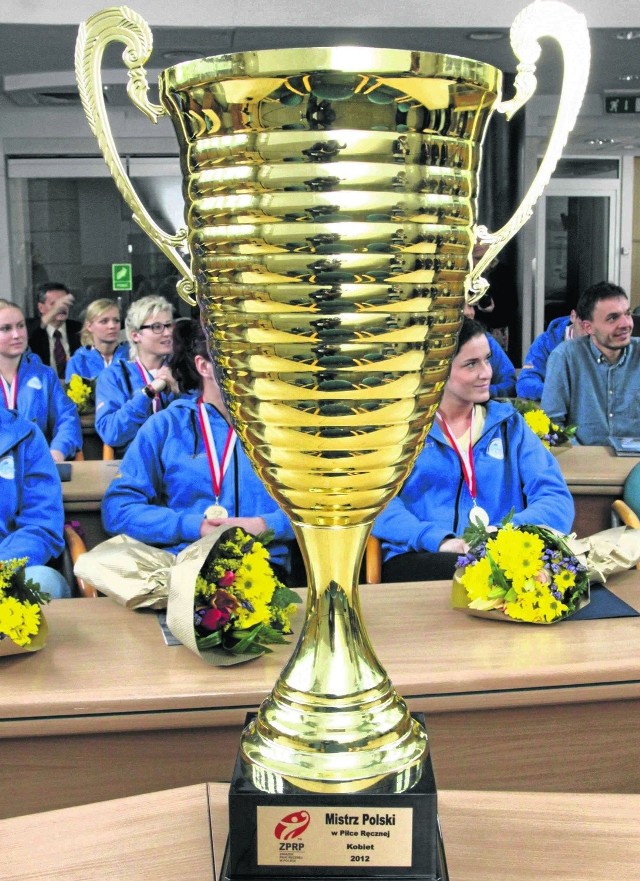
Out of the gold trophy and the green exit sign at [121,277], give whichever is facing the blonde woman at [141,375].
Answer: the green exit sign

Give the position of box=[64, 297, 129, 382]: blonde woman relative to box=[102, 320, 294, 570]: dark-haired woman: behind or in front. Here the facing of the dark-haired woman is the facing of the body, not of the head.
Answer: behind

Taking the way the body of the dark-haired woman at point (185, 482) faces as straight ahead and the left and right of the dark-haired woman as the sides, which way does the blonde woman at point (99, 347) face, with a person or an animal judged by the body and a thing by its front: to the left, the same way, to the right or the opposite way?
the same way

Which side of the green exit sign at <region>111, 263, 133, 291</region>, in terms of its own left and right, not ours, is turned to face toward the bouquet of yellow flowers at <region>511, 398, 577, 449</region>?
front

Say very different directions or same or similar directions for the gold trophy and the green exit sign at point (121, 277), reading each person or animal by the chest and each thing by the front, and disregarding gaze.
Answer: same or similar directions

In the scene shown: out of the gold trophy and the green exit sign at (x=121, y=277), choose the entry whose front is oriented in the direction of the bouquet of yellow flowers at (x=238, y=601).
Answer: the green exit sign

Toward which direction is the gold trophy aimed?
toward the camera

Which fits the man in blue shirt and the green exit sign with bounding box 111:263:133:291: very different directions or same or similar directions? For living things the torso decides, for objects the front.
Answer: same or similar directions

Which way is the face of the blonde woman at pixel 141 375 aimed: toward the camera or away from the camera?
toward the camera

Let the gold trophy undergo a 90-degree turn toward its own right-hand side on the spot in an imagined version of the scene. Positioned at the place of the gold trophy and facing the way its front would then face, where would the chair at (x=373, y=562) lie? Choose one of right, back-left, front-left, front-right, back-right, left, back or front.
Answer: right

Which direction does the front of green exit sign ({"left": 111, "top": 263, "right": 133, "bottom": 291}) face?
toward the camera

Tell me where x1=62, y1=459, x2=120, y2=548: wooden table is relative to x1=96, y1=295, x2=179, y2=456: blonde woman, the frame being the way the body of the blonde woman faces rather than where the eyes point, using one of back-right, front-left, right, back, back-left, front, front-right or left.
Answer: front-right

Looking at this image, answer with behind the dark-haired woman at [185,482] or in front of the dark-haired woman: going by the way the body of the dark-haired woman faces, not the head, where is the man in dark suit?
behind

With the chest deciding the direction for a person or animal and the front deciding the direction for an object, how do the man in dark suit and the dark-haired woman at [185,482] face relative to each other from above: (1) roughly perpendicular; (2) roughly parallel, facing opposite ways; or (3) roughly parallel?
roughly parallel

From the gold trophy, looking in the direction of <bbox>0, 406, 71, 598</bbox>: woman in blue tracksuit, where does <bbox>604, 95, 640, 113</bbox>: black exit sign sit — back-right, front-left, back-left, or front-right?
front-right

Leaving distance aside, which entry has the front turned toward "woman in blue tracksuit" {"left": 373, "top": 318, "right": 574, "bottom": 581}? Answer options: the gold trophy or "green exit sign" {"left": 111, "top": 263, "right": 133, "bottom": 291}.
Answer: the green exit sign

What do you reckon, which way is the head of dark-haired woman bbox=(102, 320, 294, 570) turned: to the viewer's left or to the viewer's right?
to the viewer's right

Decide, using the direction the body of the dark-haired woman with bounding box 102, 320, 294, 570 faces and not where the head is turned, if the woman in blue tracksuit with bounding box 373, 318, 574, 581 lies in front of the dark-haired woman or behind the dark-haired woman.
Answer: in front
